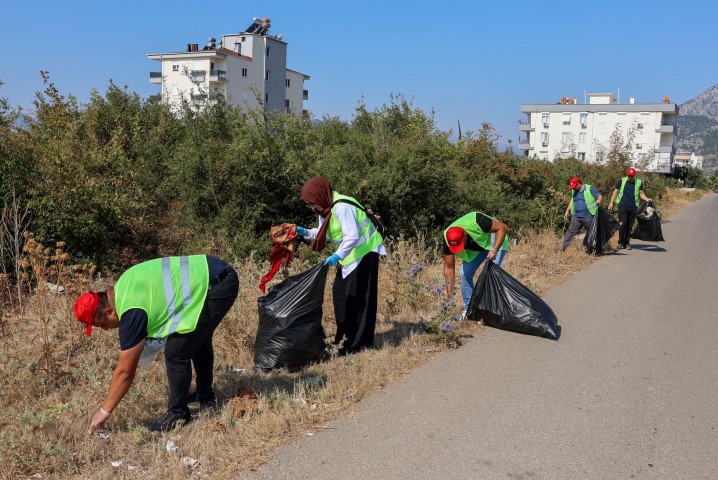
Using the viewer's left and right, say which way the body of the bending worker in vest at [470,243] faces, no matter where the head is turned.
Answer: facing the viewer and to the left of the viewer

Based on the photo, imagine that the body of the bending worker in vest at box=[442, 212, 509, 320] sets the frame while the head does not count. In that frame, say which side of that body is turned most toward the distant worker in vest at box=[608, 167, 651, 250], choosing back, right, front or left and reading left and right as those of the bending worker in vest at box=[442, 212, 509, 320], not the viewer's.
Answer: back

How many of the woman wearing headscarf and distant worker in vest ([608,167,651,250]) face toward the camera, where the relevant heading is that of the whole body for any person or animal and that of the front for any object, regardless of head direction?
1

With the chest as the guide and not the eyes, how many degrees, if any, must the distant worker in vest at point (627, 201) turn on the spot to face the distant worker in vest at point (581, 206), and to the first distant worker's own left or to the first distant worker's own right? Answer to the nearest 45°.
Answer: approximately 45° to the first distant worker's own right

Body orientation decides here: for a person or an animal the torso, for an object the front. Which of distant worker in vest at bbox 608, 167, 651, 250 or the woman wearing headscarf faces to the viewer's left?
the woman wearing headscarf

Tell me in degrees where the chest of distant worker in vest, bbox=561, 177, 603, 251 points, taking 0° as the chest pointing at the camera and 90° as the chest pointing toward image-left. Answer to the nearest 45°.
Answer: approximately 45°

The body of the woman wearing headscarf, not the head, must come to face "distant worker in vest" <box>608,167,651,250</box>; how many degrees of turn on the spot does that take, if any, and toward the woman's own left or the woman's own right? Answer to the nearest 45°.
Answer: approximately 135° to the woman's own right

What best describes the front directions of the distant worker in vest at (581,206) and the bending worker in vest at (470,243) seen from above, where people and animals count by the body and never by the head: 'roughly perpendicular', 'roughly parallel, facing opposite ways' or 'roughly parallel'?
roughly parallel

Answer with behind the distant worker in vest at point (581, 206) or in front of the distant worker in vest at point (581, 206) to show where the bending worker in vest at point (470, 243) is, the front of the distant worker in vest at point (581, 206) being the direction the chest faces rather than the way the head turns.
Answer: in front

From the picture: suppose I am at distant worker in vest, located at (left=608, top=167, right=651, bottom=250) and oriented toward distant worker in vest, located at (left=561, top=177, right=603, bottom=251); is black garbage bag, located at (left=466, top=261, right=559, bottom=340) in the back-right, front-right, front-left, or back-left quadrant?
front-left

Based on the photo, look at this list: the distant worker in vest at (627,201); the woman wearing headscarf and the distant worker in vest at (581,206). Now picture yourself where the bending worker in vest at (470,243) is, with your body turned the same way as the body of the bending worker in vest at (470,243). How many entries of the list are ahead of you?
1

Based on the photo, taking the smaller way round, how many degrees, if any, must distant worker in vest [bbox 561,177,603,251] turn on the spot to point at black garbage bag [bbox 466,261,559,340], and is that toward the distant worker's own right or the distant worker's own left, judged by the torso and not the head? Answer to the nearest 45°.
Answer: approximately 45° to the distant worker's own left

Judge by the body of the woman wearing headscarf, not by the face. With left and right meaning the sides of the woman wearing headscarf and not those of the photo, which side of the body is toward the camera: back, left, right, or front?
left

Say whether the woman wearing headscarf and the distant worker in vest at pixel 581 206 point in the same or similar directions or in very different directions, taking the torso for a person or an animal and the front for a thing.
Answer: same or similar directions

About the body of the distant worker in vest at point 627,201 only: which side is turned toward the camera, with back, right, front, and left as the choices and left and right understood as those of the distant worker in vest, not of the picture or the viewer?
front
